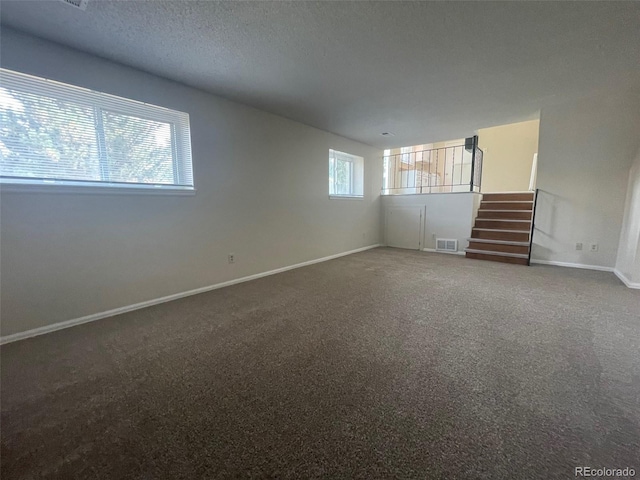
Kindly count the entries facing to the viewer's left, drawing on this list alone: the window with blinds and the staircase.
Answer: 0

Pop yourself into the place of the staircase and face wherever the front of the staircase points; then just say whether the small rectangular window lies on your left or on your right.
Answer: on your right

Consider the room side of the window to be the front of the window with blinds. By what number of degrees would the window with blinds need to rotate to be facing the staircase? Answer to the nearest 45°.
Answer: approximately 45° to its left

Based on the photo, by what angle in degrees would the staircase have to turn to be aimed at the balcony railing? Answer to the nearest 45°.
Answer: approximately 135° to its right

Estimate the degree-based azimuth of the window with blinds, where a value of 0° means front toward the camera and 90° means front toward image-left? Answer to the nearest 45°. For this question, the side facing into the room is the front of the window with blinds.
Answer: approximately 315°

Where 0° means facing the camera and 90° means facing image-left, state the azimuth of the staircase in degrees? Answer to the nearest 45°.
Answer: approximately 0°

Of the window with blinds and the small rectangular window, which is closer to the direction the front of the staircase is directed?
the window with blinds

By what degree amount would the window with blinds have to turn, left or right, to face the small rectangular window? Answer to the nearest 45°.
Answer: approximately 45° to its left

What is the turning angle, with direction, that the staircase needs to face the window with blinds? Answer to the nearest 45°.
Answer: approximately 45° to its right

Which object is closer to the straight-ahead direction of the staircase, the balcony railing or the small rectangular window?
the small rectangular window
